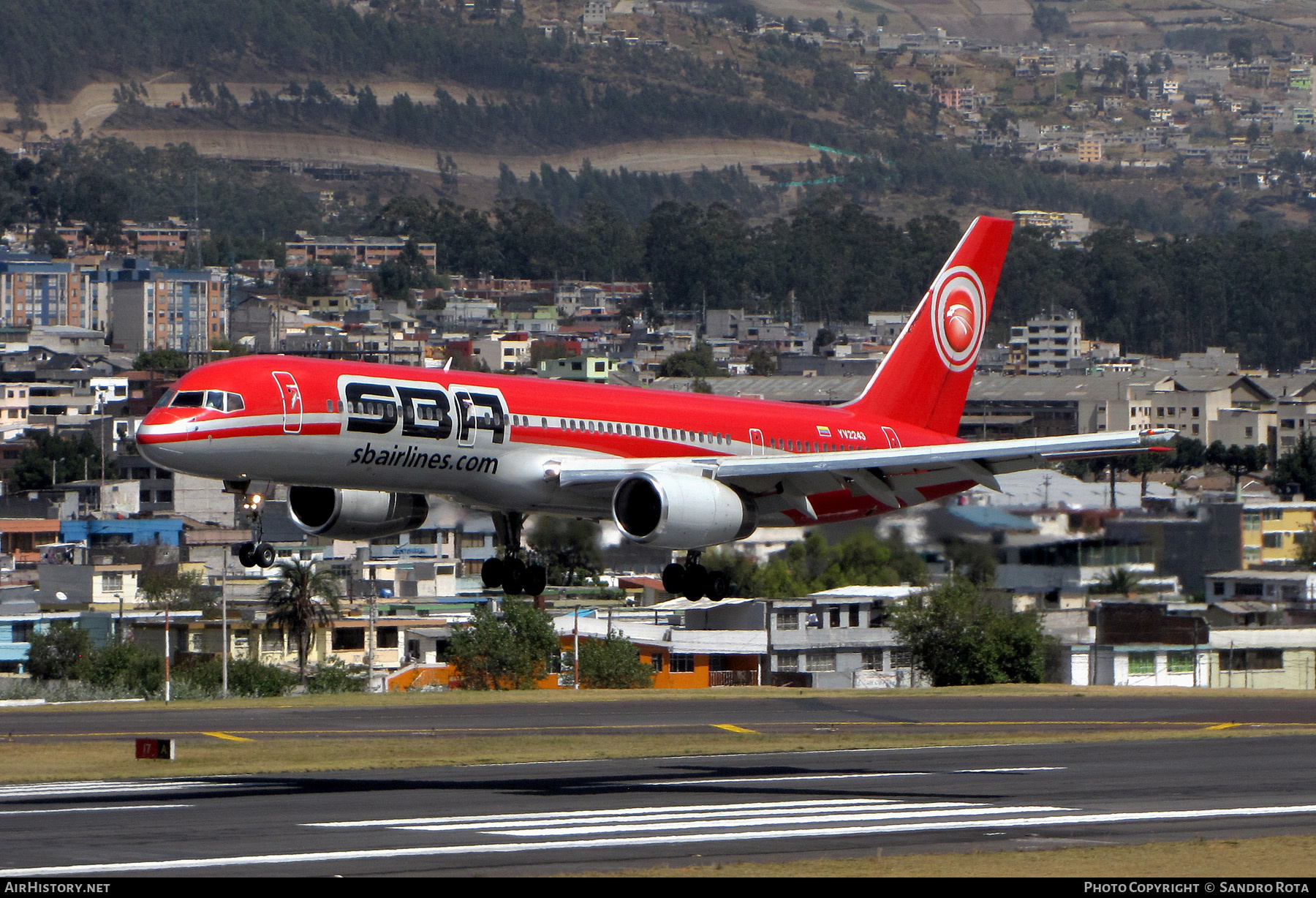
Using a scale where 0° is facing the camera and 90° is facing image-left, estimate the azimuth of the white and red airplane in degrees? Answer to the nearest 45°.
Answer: approximately 45°
